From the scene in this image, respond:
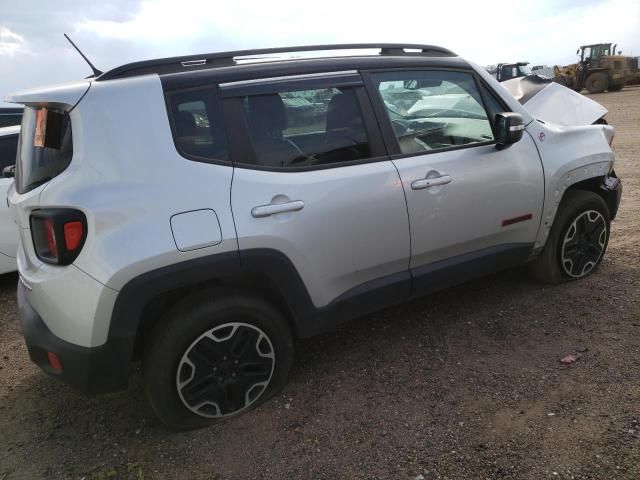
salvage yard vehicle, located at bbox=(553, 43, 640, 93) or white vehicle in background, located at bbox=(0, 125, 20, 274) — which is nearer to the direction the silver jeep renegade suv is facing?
the salvage yard vehicle

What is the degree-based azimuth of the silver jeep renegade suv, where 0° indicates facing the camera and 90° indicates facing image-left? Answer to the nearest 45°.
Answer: approximately 225°

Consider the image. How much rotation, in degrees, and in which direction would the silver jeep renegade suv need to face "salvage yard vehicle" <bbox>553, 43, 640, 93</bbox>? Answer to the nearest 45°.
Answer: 0° — it already faces it

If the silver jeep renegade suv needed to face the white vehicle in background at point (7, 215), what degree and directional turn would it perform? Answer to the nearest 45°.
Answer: approximately 90° to its left
